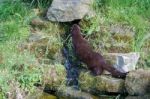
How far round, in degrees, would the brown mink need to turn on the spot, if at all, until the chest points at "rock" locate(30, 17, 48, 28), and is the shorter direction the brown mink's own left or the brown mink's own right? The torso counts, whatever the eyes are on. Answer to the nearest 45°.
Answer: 0° — it already faces it

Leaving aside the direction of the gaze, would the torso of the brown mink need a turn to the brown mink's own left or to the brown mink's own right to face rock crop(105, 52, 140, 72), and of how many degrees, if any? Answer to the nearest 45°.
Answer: approximately 135° to the brown mink's own right

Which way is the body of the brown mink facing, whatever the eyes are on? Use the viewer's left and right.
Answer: facing away from the viewer and to the left of the viewer

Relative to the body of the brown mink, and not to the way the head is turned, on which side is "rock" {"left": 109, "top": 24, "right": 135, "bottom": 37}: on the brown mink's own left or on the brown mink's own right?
on the brown mink's own right

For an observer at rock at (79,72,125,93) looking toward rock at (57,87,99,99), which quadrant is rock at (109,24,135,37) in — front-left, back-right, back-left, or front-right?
back-right
